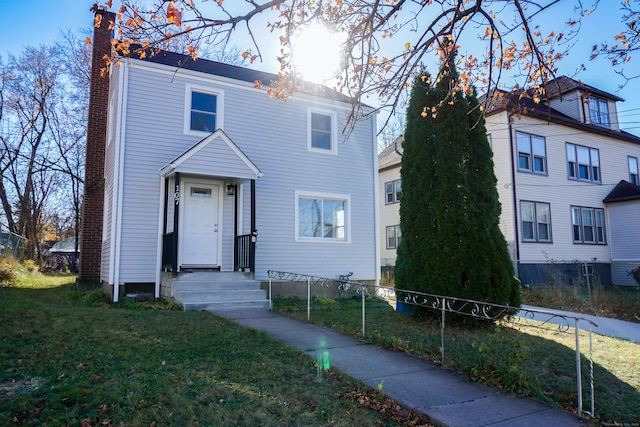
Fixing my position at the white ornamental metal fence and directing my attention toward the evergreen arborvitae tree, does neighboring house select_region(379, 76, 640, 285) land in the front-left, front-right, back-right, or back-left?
front-right

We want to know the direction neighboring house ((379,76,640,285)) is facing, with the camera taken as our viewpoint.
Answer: facing the viewer and to the right of the viewer

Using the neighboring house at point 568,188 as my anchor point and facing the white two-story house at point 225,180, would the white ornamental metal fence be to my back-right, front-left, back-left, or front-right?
front-left

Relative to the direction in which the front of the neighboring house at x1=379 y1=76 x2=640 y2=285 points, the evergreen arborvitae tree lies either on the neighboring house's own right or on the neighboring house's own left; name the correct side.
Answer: on the neighboring house's own right

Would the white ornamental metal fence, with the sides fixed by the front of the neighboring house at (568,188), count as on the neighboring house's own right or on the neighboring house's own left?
on the neighboring house's own right

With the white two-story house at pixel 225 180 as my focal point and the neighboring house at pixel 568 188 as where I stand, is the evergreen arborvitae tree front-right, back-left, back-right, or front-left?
front-left

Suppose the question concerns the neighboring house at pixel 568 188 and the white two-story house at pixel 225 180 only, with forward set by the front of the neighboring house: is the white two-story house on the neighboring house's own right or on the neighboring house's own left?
on the neighboring house's own right
